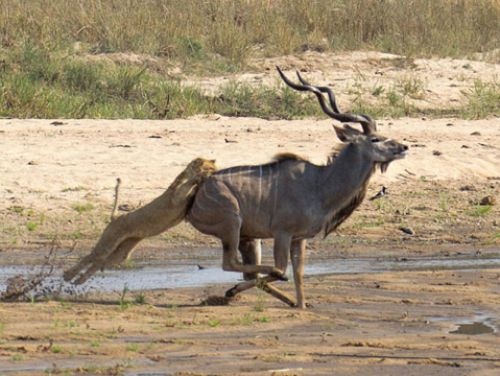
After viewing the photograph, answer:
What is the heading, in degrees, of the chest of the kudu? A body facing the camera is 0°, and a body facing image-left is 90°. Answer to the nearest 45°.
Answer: approximately 270°
